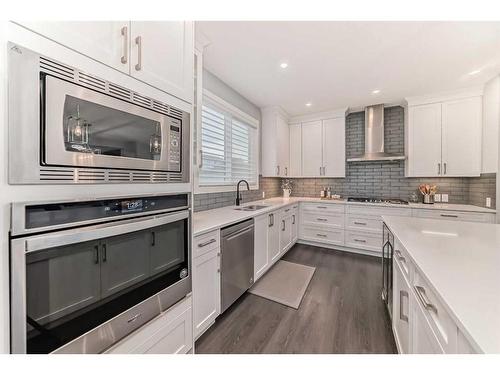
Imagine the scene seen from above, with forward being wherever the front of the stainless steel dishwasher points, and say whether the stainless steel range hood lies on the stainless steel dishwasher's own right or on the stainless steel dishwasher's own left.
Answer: on the stainless steel dishwasher's own left

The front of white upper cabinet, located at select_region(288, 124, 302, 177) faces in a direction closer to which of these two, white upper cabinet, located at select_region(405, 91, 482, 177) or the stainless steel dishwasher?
the stainless steel dishwasher

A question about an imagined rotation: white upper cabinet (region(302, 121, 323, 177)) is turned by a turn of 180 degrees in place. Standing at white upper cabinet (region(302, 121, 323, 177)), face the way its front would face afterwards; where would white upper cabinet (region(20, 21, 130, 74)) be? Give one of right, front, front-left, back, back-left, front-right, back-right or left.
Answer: back

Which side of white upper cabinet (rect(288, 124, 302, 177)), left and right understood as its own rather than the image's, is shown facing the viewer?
front

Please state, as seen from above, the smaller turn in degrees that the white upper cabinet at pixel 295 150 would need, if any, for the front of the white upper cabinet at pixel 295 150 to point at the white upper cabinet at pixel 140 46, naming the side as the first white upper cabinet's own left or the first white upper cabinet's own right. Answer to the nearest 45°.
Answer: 0° — it already faces it

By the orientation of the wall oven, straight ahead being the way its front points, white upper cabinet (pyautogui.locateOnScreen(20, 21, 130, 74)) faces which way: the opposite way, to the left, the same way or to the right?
the same way

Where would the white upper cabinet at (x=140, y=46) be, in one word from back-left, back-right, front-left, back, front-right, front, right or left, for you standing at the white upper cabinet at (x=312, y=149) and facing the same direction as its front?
front

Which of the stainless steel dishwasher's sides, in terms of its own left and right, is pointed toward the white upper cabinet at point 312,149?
left

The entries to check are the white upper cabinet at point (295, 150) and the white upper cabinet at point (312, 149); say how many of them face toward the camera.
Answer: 2

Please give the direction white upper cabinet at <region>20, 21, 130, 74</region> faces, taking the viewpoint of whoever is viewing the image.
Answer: facing the viewer and to the right of the viewer

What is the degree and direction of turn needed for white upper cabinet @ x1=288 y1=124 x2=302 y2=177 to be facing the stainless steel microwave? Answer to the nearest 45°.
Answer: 0° — it already faces it

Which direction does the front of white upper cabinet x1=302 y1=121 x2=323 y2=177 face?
toward the camera

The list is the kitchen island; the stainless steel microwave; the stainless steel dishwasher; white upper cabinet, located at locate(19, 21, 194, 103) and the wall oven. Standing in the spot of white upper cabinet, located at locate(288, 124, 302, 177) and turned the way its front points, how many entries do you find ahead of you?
5

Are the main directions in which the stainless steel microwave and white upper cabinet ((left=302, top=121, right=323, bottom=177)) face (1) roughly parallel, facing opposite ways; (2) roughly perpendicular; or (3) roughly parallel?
roughly perpendicular
